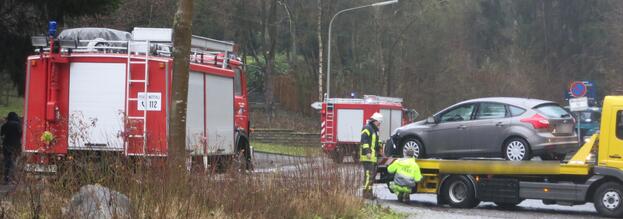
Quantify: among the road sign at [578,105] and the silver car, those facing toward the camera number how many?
1

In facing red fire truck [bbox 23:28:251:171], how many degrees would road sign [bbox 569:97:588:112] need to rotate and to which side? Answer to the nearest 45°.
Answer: approximately 45° to its right

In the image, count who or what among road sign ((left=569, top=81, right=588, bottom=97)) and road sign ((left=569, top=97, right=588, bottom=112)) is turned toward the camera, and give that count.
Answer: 2

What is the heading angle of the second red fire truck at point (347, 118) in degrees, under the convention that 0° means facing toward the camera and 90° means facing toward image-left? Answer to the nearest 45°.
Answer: approximately 225°

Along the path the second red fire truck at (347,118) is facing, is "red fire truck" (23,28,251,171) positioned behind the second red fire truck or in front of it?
behind

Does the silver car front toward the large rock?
no

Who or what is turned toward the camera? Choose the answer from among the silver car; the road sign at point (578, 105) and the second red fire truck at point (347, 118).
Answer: the road sign

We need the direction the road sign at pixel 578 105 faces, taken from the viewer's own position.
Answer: facing the viewer

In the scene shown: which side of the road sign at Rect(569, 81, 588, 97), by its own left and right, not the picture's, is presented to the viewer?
front

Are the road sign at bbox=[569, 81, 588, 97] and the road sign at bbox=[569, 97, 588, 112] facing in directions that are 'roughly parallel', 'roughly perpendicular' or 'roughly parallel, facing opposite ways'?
roughly parallel

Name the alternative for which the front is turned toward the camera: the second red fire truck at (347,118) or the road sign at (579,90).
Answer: the road sign

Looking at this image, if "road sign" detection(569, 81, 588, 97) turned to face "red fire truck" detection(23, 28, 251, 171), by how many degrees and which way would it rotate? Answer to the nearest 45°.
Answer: approximately 45° to its right

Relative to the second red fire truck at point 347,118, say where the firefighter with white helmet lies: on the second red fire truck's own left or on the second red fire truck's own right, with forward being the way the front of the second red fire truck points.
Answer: on the second red fire truck's own right

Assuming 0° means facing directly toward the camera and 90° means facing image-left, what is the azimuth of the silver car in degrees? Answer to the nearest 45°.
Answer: approximately 135°
